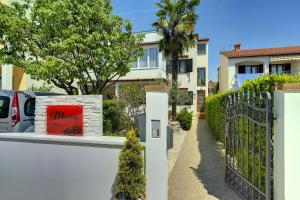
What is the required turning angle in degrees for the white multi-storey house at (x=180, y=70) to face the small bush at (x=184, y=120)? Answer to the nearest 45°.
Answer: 0° — it already faces it

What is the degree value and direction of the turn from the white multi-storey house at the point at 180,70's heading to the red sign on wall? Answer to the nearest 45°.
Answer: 0° — it already faces it

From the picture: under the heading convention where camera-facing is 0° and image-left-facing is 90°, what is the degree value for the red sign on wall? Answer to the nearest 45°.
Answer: approximately 0°

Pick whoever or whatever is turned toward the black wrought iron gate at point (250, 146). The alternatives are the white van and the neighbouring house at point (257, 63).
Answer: the neighbouring house

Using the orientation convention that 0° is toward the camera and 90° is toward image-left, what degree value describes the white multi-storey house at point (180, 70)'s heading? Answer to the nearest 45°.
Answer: approximately 0°
